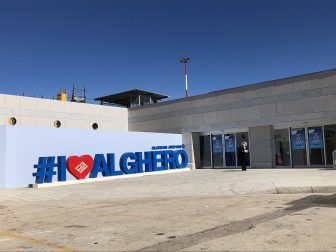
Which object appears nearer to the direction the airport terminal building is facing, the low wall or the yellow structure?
the low wall

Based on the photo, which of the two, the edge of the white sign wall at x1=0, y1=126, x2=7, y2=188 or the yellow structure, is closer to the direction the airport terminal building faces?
the edge of the white sign wall

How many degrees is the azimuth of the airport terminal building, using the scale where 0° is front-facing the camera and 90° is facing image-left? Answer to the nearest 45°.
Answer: approximately 45°
